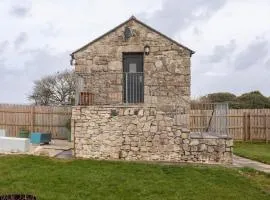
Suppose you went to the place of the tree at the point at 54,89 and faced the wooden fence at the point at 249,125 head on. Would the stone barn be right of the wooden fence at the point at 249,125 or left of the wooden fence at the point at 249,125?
right

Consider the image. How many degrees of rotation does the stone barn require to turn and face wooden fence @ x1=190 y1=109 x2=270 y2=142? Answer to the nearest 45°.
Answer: approximately 135° to its left

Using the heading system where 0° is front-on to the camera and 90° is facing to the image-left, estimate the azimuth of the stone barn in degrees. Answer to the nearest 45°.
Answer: approximately 0°

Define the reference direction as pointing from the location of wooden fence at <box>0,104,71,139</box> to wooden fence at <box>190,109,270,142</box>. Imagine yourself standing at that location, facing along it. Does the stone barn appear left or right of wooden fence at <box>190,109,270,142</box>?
right

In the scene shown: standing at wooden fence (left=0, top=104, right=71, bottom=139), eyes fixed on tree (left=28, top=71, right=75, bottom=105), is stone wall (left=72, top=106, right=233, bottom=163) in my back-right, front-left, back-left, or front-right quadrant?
back-right

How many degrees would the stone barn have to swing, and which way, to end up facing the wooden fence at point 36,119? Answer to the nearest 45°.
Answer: approximately 135° to its right

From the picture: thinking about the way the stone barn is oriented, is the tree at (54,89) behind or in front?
behind
